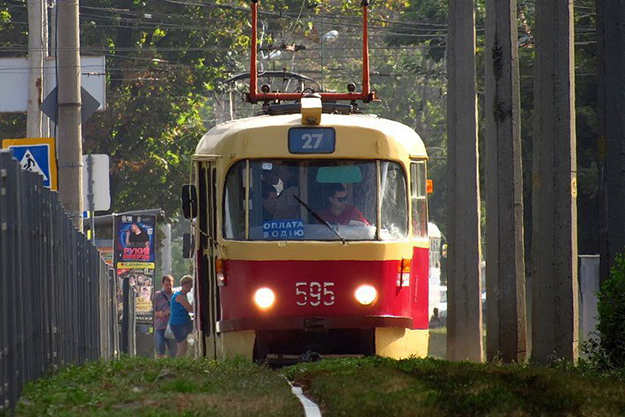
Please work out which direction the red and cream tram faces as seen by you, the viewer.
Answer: facing the viewer

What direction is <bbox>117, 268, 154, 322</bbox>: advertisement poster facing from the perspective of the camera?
toward the camera

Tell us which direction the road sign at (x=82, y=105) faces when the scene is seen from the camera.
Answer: facing away from the viewer

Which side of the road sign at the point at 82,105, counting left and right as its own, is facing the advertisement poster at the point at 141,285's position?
front

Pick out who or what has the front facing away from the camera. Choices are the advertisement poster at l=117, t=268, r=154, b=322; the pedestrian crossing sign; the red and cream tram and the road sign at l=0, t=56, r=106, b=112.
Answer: the road sign

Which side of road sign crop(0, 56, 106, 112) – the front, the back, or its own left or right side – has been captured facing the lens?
back

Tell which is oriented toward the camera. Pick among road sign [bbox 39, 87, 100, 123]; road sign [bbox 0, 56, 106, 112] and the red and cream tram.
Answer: the red and cream tram

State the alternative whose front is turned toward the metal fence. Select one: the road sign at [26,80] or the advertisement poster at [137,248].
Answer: the advertisement poster

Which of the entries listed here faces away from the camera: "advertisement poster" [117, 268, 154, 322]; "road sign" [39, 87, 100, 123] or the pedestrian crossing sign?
the road sign

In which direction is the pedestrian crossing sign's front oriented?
toward the camera
